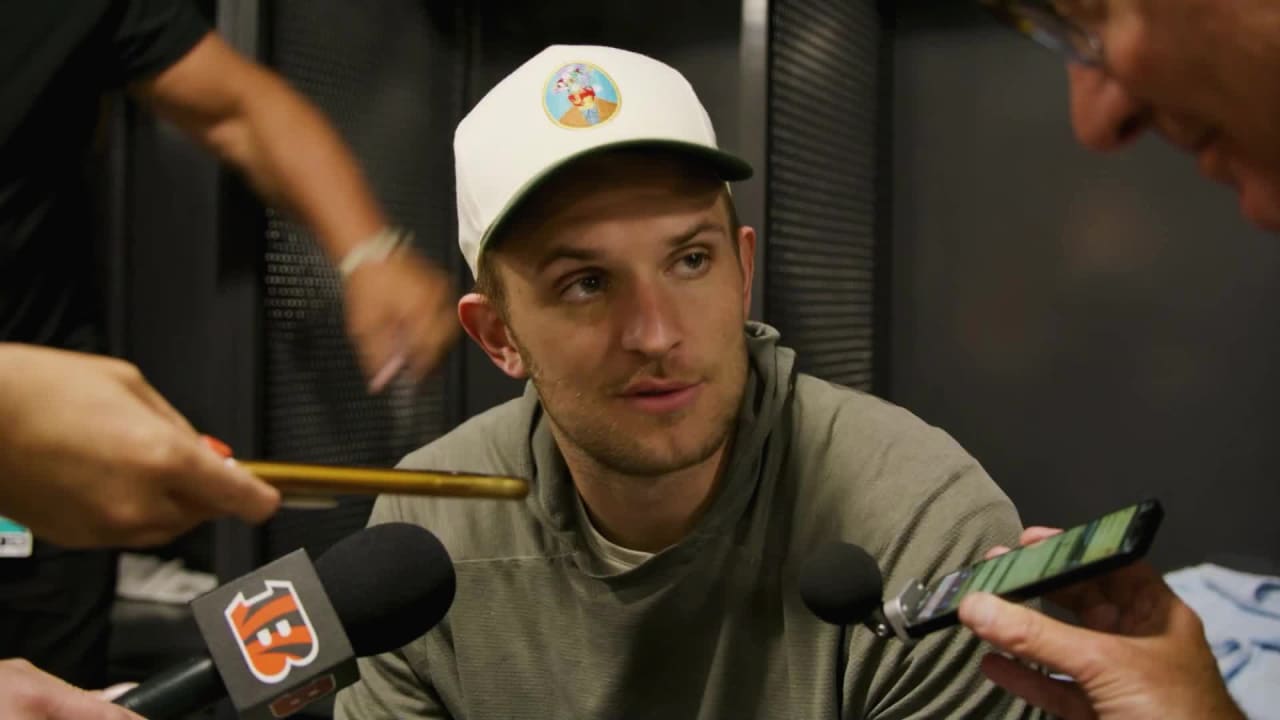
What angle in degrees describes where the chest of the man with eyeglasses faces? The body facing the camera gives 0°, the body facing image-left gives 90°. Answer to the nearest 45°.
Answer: approximately 90°

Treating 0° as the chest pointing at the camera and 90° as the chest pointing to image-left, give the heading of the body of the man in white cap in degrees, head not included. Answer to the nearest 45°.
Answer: approximately 0°

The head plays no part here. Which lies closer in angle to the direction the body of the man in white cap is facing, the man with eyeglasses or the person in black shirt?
the man with eyeglasses

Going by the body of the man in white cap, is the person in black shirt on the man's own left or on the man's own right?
on the man's own right

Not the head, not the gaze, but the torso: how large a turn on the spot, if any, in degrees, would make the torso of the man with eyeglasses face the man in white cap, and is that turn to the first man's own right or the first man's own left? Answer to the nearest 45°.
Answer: approximately 45° to the first man's own right

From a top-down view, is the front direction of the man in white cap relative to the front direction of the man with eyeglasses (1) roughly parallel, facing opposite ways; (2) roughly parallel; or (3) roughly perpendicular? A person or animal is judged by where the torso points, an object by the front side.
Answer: roughly perpendicular

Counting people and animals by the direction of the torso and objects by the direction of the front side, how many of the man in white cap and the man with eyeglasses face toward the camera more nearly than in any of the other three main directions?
1
